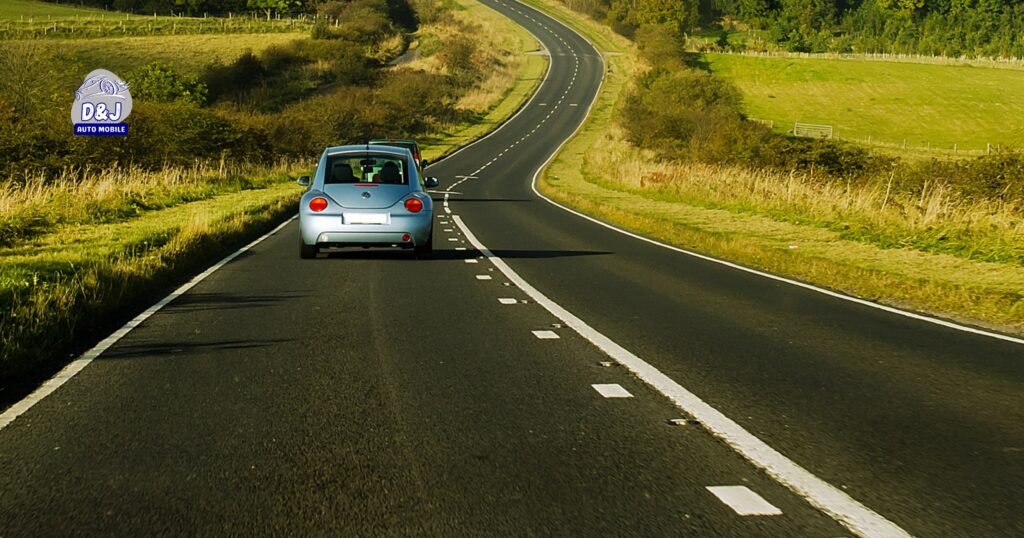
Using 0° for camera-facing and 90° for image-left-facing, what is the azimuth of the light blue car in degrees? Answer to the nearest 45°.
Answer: approximately 180°
